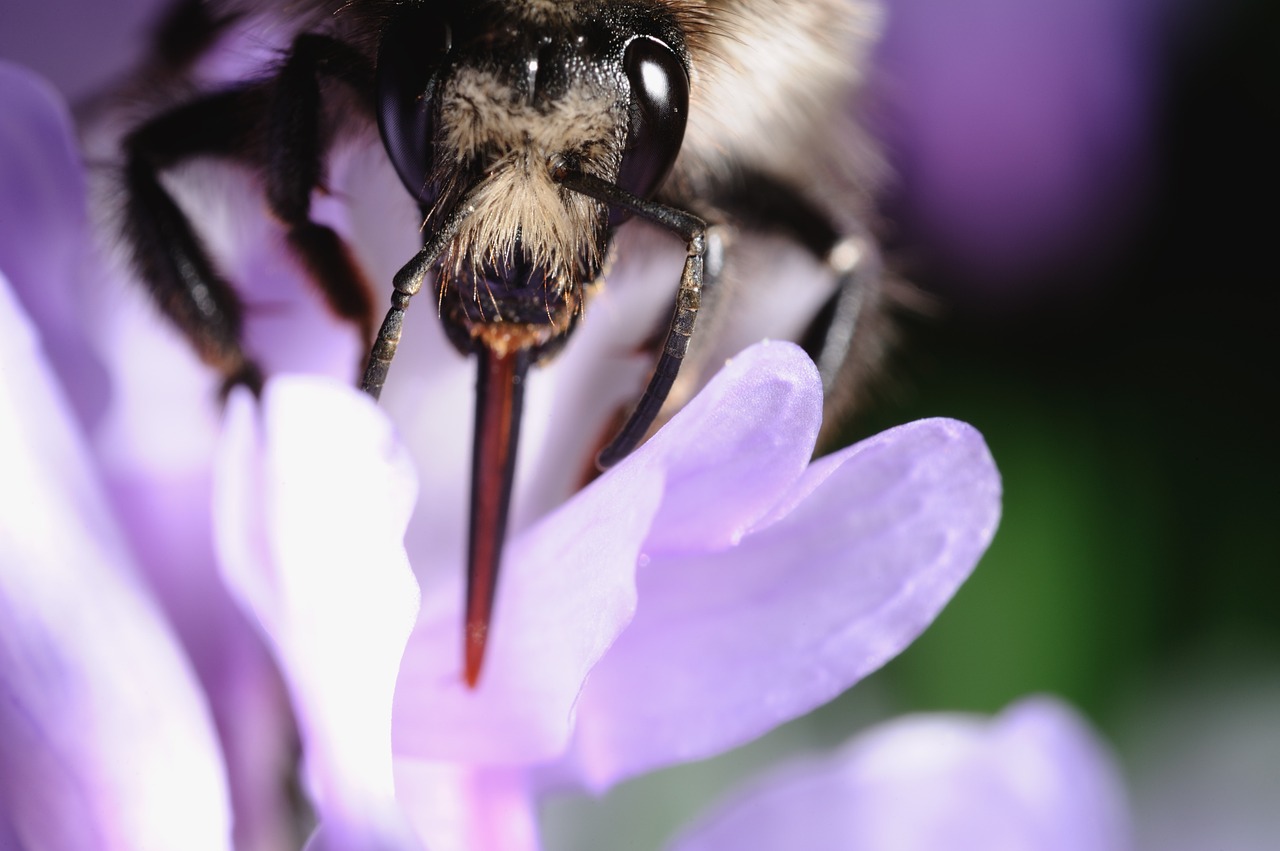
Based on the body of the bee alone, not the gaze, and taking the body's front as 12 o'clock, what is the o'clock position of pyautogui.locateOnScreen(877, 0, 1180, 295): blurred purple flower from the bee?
The blurred purple flower is roughly at 7 o'clock from the bee.

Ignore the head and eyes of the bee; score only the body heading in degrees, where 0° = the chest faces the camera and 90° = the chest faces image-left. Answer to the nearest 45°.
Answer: approximately 0°
